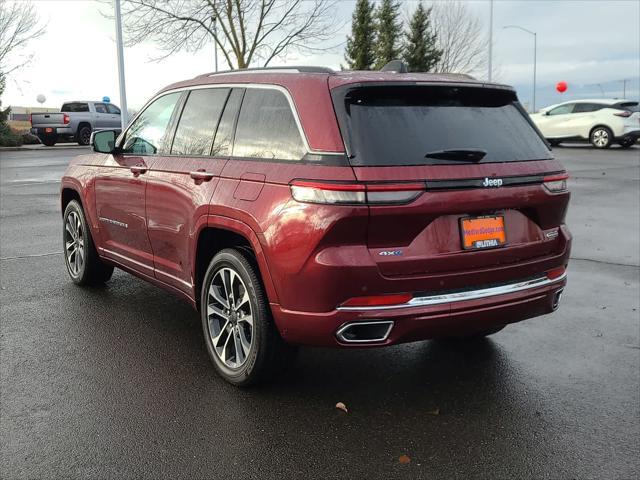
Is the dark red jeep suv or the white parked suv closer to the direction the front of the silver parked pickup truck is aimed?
the white parked suv

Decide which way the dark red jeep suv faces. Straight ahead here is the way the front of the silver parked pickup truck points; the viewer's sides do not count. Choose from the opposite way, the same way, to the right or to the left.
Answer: to the left

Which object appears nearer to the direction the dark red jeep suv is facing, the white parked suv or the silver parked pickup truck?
the silver parked pickup truck

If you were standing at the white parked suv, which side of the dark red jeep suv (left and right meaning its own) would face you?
right

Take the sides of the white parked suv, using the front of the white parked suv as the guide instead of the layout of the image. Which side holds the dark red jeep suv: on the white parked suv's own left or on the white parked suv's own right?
on the white parked suv's own left

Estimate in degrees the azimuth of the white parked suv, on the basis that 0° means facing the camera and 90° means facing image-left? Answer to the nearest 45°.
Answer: approximately 135°

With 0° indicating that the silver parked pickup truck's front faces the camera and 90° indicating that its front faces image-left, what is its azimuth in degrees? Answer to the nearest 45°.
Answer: approximately 225°

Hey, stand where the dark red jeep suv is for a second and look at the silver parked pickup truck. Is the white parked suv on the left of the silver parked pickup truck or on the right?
right

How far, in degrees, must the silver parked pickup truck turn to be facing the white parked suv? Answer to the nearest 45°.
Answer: approximately 90° to its right

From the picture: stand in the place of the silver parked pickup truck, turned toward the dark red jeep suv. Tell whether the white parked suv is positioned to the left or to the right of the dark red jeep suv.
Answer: left

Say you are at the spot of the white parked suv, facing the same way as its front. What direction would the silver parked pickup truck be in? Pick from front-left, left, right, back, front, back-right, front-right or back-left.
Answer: front-left

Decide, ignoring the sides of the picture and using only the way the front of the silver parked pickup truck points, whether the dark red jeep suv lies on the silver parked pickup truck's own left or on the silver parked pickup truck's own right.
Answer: on the silver parked pickup truck's own right

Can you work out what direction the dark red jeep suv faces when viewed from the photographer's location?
facing away from the viewer and to the left of the viewer

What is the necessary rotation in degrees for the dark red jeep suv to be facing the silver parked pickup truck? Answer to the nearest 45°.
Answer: approximately 45° to its right
